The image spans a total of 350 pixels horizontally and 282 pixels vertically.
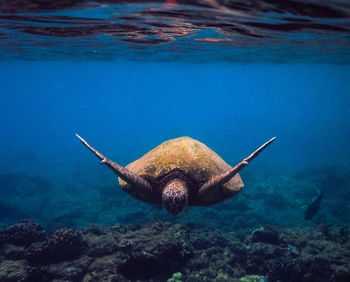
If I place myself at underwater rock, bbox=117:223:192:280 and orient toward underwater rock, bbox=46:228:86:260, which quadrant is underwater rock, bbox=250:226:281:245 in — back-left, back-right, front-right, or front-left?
back-right

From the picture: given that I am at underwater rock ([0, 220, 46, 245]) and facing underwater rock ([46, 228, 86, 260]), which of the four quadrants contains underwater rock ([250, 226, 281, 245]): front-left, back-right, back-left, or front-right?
front-left

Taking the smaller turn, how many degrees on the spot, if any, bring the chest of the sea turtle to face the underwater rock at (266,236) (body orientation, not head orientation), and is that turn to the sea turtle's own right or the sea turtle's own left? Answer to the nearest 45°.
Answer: approximately 135° to the sea turtle's own left

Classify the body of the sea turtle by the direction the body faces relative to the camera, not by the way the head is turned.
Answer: toward the camera

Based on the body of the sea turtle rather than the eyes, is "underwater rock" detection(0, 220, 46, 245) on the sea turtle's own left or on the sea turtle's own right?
on the sea turtle's own right

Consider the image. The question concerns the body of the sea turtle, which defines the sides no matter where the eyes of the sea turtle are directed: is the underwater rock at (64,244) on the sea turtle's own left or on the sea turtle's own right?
on the sea turtle's own right
